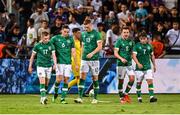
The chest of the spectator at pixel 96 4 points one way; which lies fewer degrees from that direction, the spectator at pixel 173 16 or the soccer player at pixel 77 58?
the soccer player

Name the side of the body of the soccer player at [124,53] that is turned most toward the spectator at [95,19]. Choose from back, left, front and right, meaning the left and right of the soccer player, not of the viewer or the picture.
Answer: back

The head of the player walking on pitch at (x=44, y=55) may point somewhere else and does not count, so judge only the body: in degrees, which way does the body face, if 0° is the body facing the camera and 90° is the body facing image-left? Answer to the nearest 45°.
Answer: approximately 0°

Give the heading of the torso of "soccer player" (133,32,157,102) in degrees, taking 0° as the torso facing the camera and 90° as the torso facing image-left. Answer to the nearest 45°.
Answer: approximately 0°

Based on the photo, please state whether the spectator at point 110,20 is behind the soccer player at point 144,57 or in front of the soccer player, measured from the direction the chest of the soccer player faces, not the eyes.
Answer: behind

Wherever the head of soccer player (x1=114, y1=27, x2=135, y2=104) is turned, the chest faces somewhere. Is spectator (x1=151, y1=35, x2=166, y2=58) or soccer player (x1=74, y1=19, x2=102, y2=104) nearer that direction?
the soccer player

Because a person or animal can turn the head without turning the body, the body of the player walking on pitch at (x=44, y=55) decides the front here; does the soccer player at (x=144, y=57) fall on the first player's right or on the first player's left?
on the first player's left

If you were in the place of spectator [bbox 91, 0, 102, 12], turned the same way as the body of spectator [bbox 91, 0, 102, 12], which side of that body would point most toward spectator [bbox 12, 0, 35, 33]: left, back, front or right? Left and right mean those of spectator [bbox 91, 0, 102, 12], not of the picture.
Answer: right
